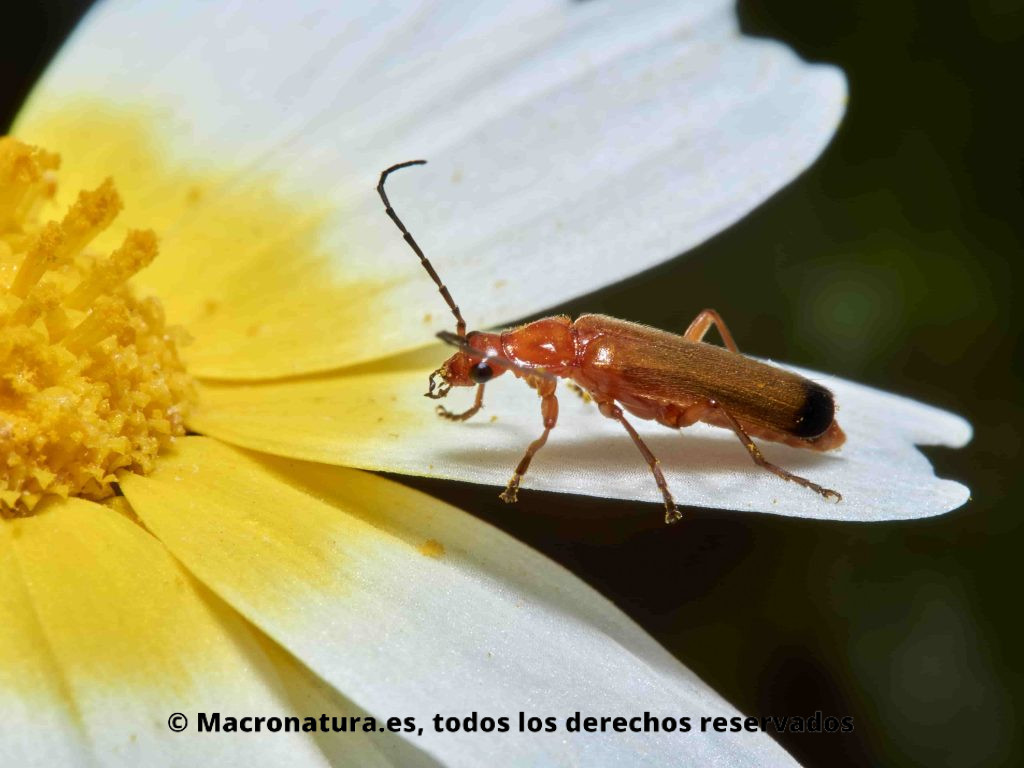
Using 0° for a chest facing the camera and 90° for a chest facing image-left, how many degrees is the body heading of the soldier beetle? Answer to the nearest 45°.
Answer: approximately 90°
